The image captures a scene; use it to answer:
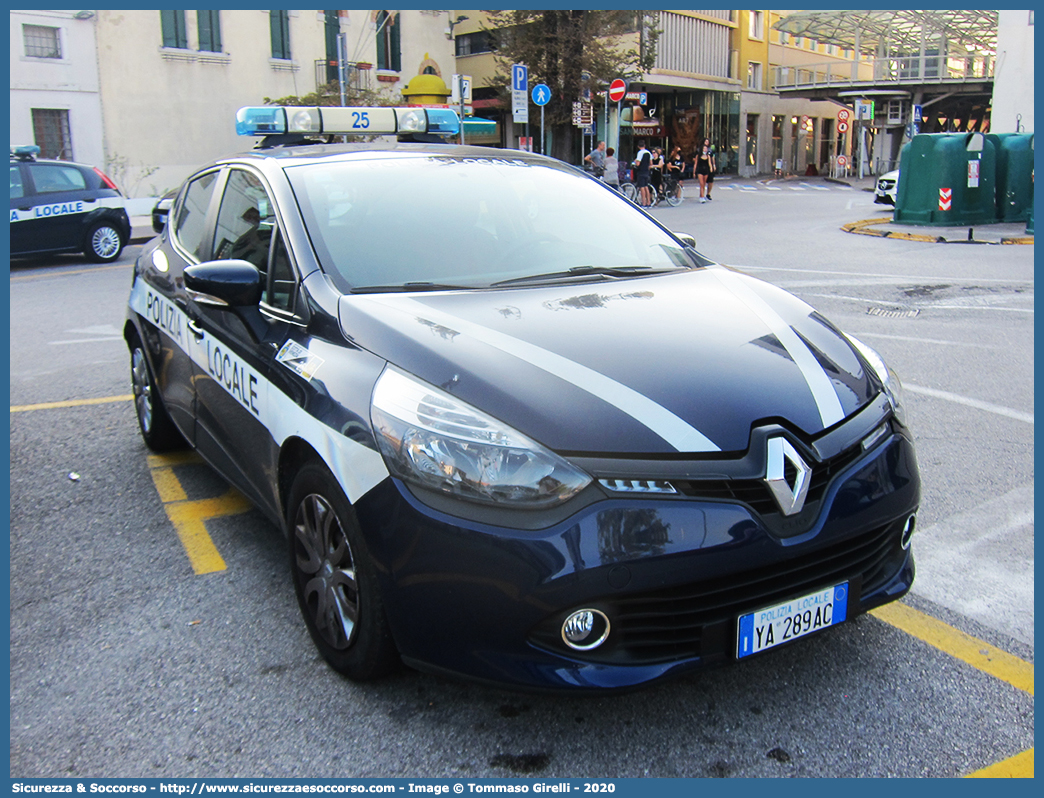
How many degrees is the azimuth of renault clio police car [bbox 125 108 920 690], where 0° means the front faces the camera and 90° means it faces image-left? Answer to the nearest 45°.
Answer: approximately 315°

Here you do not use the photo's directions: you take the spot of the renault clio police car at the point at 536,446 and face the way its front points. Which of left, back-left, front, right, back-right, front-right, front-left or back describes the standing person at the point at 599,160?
back-left

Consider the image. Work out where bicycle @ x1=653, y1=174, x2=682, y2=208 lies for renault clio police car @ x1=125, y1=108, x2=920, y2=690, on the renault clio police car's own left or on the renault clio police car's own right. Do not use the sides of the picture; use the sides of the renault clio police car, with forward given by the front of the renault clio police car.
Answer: on the renault clio police car's own left

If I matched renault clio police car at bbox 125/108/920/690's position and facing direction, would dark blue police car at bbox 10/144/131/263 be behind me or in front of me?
behind

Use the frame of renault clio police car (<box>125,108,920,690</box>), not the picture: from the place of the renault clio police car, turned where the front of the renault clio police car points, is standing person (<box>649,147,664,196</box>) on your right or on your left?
on your left

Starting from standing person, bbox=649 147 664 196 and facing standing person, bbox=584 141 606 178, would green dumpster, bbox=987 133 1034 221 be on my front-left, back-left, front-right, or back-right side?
back-left

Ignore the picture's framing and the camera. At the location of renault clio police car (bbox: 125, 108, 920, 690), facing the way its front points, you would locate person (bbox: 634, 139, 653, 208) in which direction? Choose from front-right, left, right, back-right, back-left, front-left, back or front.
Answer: back-left

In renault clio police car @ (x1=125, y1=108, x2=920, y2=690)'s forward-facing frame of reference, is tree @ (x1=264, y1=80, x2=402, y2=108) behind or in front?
behind

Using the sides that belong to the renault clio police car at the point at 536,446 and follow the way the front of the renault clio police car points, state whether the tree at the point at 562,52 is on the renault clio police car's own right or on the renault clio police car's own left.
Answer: on the renault clio police car's own left

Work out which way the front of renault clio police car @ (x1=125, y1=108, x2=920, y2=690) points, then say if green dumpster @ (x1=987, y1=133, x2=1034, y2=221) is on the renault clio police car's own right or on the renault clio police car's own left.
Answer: on the renault clio police car's own left
